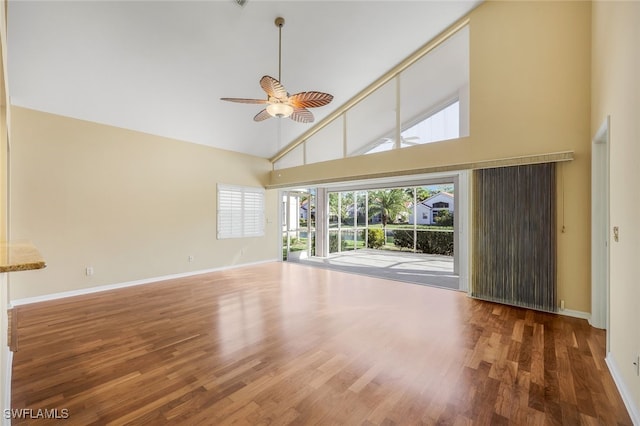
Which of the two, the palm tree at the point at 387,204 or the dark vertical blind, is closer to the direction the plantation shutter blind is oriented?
the dark vertical blind

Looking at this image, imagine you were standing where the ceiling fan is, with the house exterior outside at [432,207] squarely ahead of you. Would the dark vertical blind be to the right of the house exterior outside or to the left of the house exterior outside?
right

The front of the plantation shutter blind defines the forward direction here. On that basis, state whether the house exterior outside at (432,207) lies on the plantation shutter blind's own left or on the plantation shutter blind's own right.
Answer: on the plantation shutter blind's own left

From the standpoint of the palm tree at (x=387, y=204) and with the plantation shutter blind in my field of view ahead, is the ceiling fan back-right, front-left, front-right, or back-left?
front-left

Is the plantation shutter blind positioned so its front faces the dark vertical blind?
yes

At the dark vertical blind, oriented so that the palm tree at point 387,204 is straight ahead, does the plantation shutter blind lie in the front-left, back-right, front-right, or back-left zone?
front-left

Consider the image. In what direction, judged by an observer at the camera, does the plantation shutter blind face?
facing the viewer and to the right of the viewer

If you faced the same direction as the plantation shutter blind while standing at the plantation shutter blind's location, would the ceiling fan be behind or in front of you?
in front

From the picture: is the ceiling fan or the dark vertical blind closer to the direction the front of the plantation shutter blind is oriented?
the dark vertical blind

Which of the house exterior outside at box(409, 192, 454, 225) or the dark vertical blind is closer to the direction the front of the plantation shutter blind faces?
the dark vertical blind

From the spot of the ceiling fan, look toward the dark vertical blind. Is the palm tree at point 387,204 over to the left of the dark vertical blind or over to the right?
left

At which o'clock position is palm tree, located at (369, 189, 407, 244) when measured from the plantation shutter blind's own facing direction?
The palm tree is roughly at 10 o'clock from the plantation shutter blind.

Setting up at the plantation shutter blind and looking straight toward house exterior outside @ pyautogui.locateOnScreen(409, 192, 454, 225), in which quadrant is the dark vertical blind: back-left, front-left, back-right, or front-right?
front-right

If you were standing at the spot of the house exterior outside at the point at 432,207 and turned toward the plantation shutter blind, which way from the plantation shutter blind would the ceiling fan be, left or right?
left
